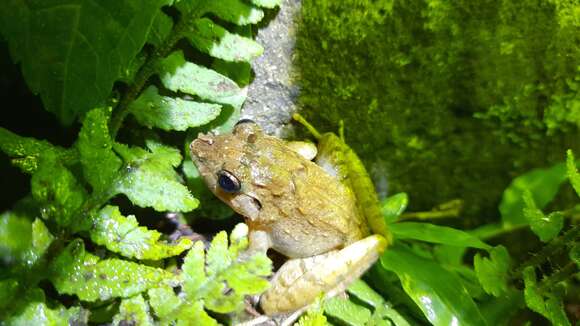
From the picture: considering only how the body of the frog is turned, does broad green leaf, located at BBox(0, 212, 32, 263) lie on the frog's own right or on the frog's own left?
on the frog's own left

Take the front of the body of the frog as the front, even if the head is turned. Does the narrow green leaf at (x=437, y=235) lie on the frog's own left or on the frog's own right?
on the frog's own right

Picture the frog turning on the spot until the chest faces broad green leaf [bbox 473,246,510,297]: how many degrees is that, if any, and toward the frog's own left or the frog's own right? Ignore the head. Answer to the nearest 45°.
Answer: approximately 135° to the frog's own right

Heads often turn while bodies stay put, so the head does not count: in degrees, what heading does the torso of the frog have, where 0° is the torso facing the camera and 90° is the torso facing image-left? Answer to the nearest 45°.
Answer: approximately 135°

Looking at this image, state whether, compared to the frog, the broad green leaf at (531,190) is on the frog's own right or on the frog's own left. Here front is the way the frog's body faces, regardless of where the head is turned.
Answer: on the frog's own right

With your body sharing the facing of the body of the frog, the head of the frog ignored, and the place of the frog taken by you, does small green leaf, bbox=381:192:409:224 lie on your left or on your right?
on your right
